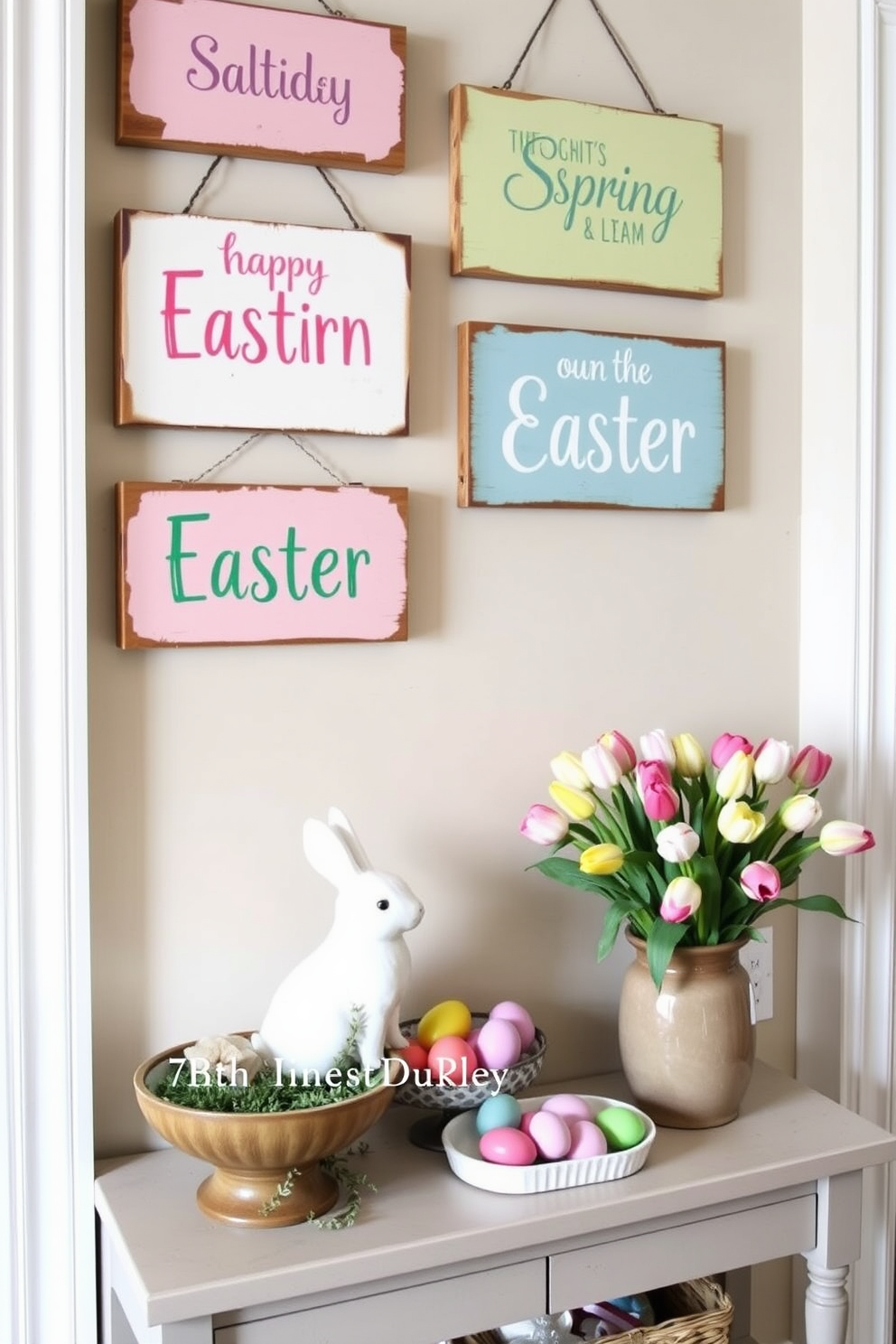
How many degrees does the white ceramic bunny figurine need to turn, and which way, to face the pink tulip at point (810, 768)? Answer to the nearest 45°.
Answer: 0° — it already faces it

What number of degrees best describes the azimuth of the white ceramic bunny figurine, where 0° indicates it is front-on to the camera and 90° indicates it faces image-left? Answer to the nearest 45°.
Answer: approximately 270°
